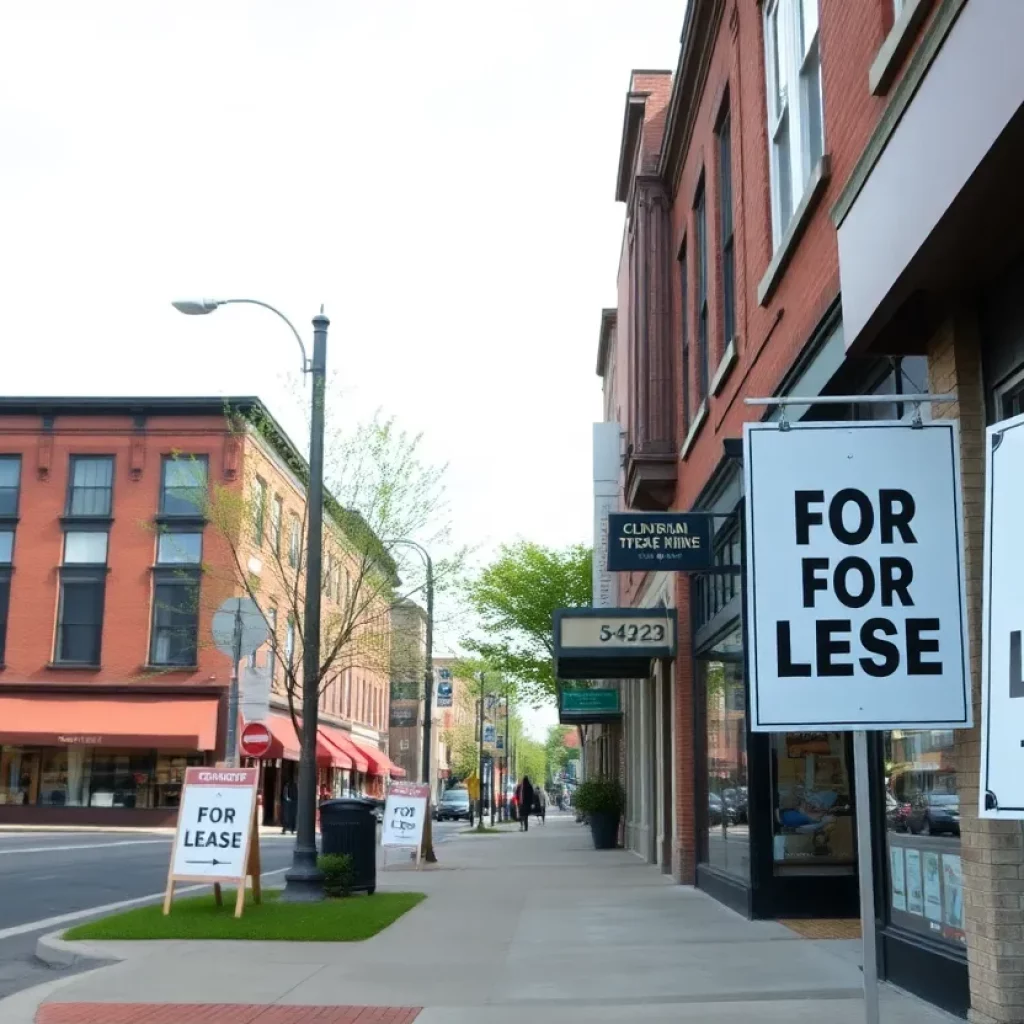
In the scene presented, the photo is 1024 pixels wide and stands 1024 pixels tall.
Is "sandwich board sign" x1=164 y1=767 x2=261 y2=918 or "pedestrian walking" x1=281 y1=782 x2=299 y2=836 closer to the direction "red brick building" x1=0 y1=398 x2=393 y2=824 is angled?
the sandwich board sign

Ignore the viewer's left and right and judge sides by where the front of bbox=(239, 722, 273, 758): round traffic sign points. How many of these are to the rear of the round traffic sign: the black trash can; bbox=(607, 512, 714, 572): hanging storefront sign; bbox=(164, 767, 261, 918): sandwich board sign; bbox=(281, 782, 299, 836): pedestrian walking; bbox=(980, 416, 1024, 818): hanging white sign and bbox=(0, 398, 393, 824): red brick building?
2

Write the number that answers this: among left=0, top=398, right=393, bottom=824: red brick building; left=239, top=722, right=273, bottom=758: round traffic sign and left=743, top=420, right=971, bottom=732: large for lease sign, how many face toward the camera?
3

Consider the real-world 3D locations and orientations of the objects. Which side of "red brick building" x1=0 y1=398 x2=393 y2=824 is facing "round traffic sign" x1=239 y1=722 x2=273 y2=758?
front

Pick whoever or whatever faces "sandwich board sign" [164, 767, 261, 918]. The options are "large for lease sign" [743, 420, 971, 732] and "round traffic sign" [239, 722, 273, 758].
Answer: the round traffic sign

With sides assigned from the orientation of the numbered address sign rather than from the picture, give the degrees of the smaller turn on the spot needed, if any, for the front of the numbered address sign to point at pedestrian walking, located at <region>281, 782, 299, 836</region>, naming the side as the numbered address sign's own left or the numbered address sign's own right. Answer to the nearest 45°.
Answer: approximately 135° to the numbered address sign's own right

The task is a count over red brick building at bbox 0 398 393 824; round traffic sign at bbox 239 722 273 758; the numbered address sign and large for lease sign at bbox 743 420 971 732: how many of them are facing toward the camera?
4

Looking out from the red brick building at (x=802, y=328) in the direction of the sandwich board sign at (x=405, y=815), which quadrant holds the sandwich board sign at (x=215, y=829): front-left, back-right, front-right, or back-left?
front-left

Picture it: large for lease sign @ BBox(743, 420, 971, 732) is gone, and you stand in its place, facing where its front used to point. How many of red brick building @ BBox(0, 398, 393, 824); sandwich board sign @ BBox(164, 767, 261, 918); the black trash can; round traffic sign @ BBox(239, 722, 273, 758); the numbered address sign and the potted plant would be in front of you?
0

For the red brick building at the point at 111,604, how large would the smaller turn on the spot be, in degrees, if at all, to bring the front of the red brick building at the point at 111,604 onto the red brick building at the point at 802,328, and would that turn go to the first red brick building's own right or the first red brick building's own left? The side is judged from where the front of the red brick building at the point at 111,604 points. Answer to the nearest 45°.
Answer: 0° — it already faces it

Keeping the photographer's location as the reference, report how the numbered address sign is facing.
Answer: facing the viewer

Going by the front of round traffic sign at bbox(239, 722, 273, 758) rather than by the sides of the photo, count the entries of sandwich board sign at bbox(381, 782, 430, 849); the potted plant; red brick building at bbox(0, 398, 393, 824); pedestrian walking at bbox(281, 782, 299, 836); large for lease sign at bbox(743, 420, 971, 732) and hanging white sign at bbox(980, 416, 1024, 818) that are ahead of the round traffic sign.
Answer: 2

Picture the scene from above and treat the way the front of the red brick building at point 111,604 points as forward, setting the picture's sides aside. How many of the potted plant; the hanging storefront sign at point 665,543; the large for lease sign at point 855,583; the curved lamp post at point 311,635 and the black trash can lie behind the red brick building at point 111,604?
0

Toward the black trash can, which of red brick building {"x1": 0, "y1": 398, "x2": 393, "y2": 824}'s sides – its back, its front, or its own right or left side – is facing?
front

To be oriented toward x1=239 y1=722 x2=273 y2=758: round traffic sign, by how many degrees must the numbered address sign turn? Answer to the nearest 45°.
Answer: approximately 45° to its right
